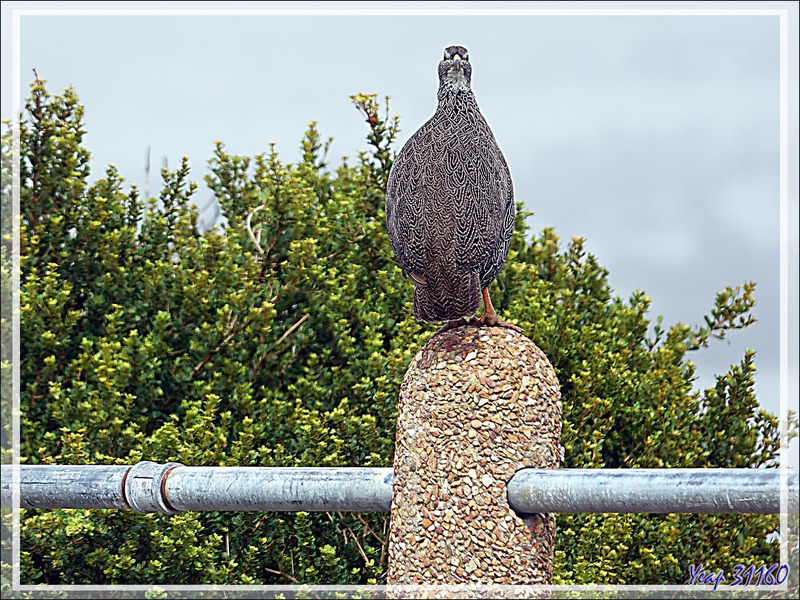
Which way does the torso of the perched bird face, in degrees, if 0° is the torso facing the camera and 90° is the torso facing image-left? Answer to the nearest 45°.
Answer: approximately 180°
